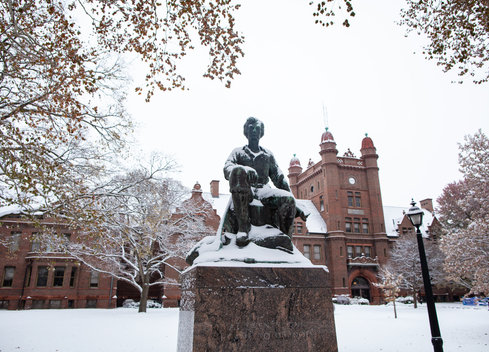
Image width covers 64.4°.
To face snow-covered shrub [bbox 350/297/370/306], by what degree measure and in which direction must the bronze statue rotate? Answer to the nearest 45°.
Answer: approximately 180°

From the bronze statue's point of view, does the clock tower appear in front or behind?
behind

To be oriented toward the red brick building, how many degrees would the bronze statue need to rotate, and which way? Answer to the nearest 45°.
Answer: approximately 135° to its right

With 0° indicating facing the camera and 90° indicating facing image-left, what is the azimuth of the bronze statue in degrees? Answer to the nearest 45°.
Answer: approximately 0°

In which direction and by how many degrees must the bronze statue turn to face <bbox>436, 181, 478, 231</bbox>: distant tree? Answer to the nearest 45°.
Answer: approximately 135° to its left

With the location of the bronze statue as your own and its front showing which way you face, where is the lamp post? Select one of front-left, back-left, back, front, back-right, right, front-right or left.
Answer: back-left

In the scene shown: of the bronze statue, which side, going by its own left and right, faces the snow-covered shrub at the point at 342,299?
back
